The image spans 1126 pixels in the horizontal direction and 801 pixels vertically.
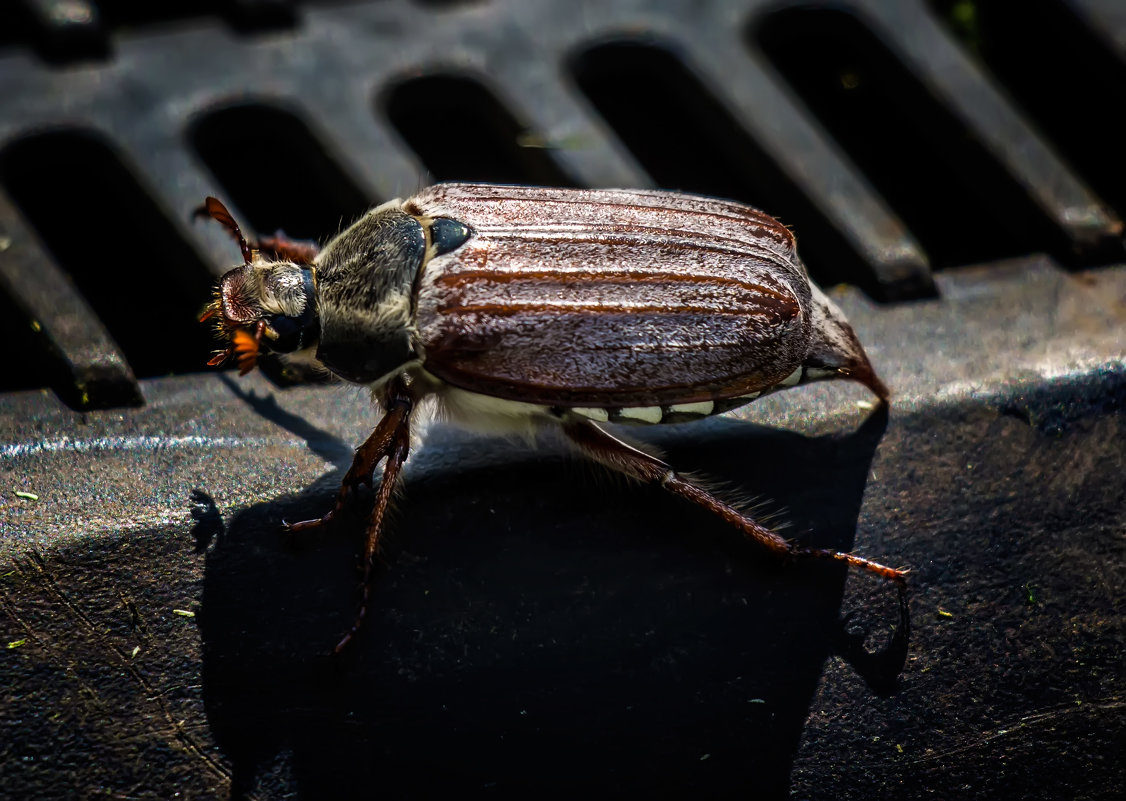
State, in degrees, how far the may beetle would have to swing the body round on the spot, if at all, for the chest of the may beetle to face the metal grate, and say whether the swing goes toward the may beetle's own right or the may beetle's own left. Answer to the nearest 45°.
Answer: approximately 90° to the may beetle's own right

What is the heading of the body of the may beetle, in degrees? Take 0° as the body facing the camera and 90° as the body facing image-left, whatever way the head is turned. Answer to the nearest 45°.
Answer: approximately 90°
